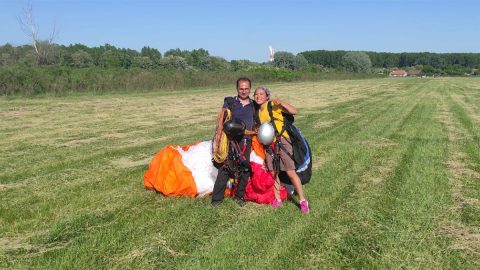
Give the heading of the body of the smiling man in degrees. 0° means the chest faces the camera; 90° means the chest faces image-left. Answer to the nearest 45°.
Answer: approximately 0°

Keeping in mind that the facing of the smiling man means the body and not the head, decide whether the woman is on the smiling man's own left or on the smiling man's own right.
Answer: on the smiling man's own left
